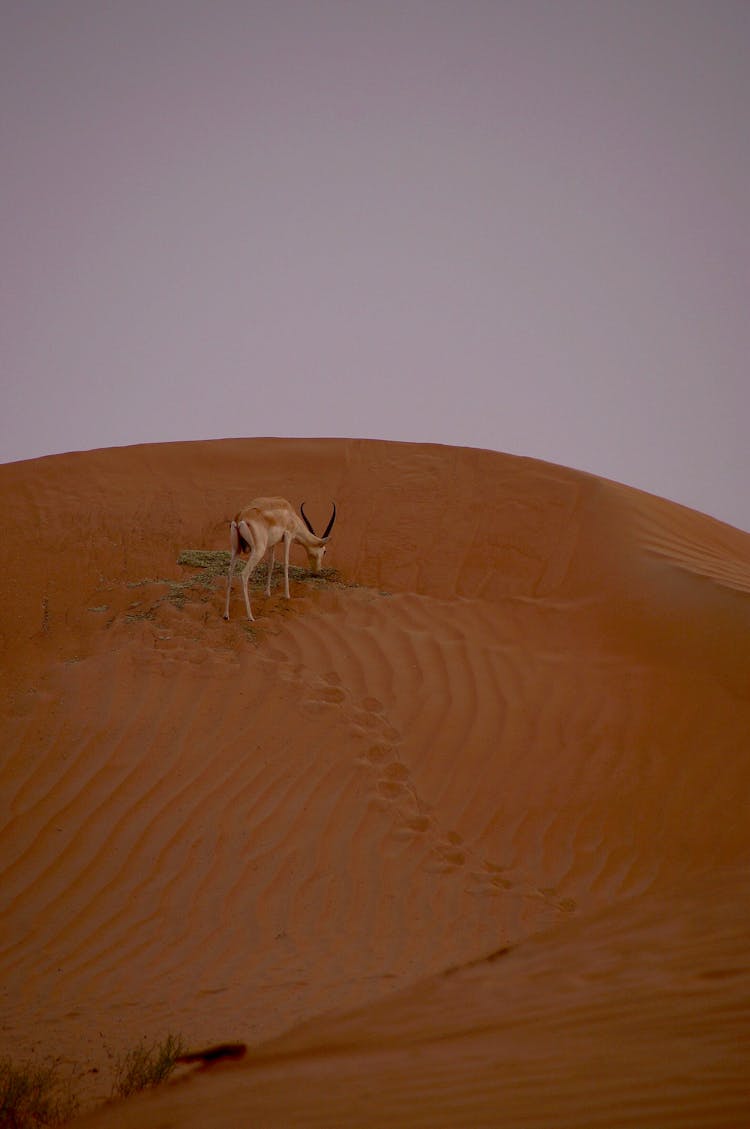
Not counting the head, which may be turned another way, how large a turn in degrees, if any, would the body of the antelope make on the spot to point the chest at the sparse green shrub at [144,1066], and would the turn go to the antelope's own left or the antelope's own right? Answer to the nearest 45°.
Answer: approximately 135° to the antelope's own right

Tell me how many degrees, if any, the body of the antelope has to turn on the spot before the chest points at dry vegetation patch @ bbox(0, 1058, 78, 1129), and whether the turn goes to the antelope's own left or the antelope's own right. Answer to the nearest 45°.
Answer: approximately 135° to the antelope's own right

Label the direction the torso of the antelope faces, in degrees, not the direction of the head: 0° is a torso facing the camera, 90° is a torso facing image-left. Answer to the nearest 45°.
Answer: approximately 225°

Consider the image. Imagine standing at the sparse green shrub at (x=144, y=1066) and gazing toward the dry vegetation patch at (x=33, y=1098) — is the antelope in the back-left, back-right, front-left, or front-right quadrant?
back-right

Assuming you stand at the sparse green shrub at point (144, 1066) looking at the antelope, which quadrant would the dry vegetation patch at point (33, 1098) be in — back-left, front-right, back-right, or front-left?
back-left
